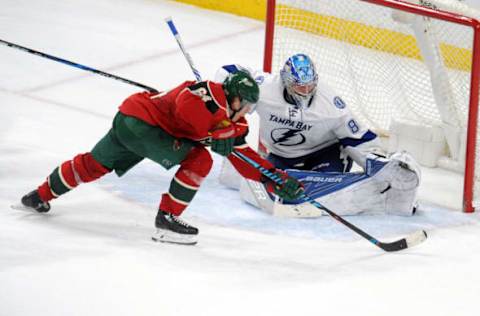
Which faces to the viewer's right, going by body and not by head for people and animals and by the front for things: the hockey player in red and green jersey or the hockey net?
the hockey player in red and green jersey

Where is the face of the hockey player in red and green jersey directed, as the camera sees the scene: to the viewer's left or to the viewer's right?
to the viewer's right

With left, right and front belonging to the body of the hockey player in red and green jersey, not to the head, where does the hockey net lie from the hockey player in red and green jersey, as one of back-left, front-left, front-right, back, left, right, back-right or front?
front-left

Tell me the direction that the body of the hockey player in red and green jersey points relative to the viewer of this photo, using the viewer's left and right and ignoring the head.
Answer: facing to the right of the viewer

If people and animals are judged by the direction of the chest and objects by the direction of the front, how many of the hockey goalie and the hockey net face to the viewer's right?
0

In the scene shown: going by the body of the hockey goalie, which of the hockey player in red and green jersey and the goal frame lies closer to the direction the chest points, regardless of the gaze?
the hockey player in red and green jersey

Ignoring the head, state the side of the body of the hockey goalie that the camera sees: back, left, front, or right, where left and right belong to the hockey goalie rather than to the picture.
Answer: front

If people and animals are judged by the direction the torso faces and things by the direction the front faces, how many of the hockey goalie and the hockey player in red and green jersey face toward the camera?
1

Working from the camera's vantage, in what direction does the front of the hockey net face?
facing the viewer and to the left of the viewer

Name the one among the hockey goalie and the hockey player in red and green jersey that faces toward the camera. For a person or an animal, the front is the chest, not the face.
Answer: the hockey goalie

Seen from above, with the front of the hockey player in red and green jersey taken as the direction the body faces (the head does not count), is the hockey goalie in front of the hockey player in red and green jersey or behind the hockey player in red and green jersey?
in front

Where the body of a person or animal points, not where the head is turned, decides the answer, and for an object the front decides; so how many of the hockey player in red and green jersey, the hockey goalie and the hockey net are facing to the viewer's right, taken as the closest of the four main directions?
1
